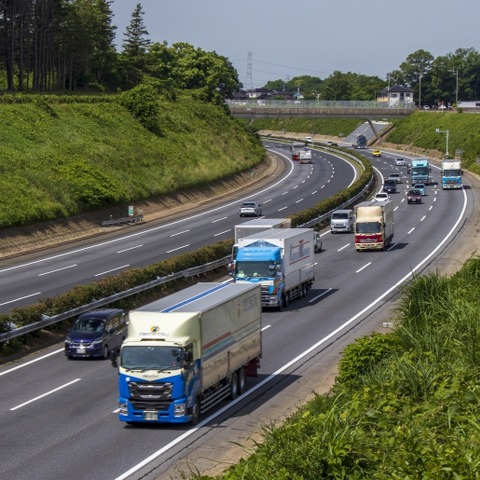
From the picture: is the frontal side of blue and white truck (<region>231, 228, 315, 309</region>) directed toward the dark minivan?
yes

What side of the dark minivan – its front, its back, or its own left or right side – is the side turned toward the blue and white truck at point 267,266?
back

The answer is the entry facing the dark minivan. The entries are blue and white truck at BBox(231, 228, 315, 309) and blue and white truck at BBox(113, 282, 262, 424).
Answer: blue and white truck at BBox(231, 228, 315, 309)

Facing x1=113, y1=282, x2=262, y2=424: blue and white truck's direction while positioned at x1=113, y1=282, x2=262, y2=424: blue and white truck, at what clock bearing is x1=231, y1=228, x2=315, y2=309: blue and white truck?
x1=231, y1=228, x2=315, y2=309: blue and white truck is roughly at 5 o'clock from x1=113, y1=282, x2=262, y2=424: blue and white truck.

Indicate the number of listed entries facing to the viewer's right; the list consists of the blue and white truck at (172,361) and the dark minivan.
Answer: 0

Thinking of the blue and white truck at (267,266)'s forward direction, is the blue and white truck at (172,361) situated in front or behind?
in front

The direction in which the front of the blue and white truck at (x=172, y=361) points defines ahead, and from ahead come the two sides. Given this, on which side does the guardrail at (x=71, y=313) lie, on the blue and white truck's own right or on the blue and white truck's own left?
on the blue and white truck's own right

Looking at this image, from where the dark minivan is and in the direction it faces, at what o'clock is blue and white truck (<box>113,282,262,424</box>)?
The blue and white truck is roughly at 10 o'clock from the dark minivan.

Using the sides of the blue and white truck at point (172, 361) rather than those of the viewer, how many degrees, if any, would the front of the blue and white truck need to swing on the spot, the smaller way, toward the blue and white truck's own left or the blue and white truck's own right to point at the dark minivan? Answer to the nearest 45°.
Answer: approximately 135° to the blue and white truck's own right

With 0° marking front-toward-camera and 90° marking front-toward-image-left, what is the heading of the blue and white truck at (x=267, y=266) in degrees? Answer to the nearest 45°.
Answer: approximately 45°

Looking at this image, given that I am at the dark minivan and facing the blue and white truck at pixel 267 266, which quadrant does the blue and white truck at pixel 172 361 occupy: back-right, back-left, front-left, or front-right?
back-right
